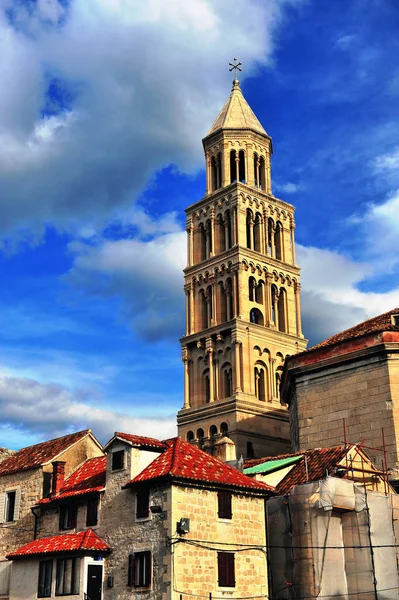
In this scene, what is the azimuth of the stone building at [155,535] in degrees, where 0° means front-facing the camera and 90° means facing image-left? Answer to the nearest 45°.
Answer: approximately 45°

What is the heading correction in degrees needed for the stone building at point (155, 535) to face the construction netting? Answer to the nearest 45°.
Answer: approximately 135° to its left
